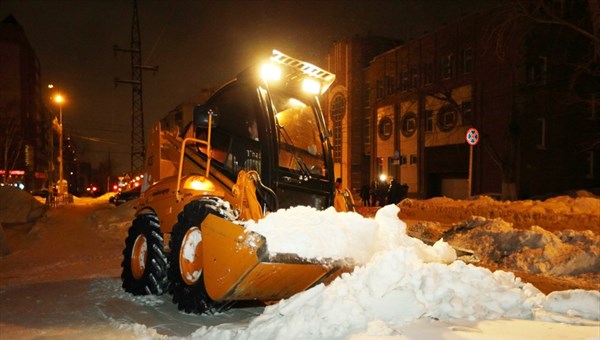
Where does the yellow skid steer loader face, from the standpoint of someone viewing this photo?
facing the viewer and to the right of the viewer

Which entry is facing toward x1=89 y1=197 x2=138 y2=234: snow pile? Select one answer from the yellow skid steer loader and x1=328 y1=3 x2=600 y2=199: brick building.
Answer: the brick building

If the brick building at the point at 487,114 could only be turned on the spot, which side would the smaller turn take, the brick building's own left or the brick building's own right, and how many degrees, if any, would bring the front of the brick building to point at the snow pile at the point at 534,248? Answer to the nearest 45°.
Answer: approximately 45° to the brick building's own left

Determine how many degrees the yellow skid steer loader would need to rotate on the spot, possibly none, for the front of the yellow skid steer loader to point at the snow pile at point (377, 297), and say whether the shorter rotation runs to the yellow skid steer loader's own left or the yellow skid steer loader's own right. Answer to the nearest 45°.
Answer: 0° — it already faces it

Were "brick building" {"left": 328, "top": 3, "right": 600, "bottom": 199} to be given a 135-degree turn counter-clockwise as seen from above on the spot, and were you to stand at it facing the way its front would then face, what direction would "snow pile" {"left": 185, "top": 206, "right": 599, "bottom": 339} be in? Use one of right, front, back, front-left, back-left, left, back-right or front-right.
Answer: right

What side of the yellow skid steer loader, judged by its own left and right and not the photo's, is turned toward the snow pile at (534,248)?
left

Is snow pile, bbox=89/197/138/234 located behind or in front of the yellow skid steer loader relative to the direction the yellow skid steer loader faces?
behind

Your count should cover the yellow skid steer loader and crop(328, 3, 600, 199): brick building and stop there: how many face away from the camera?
0

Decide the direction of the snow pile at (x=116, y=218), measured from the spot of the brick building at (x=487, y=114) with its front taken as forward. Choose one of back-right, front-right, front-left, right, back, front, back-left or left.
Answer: front

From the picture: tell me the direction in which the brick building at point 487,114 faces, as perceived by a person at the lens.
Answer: facing the viewer and to the left of the viewer

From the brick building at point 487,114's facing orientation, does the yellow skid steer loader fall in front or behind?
in front
